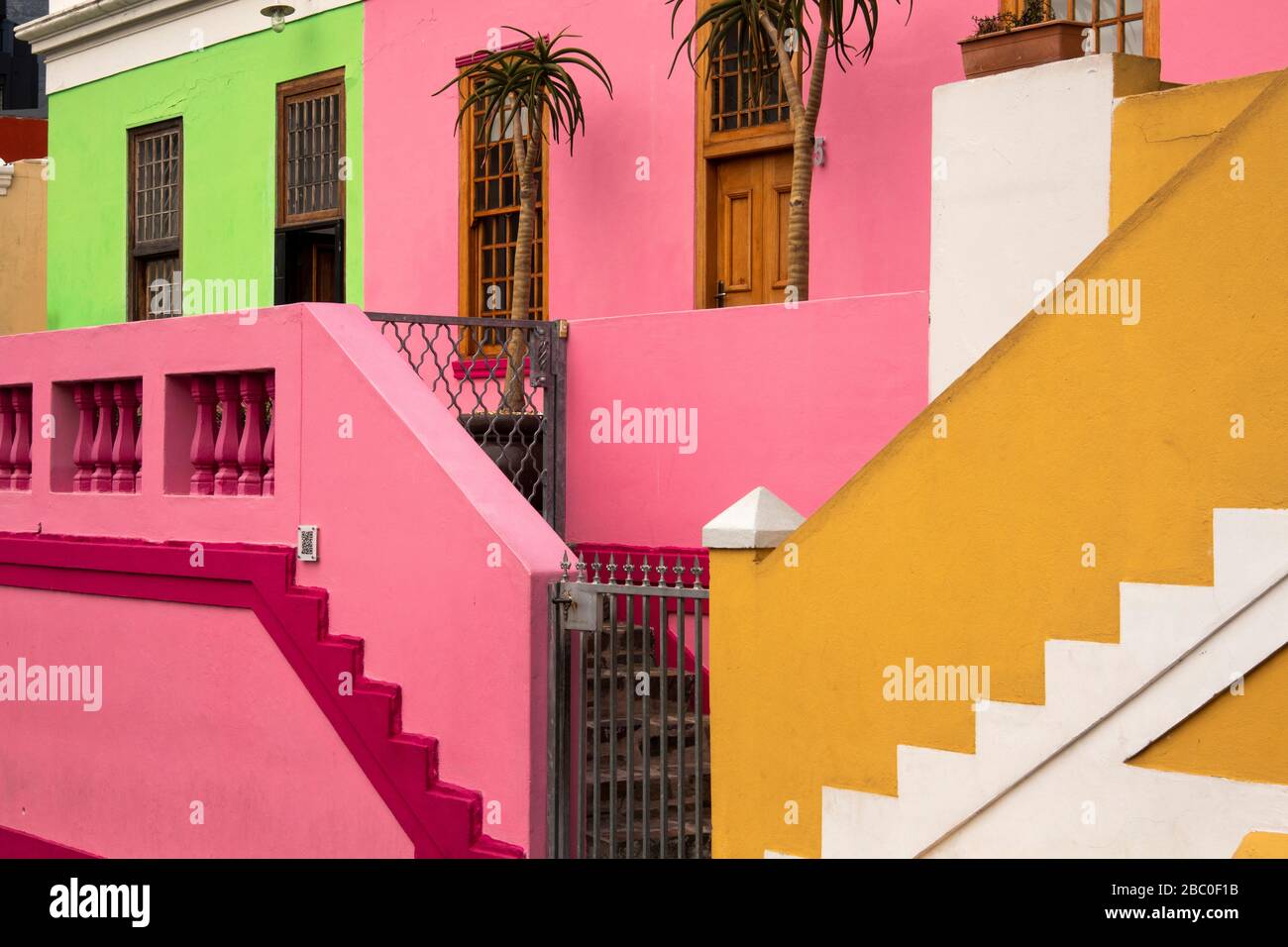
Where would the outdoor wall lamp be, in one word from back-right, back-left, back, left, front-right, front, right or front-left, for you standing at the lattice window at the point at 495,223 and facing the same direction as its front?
back-right

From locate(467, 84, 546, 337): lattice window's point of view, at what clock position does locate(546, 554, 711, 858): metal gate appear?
The metal gate is roughly at 12 o'clock from the lattice window.

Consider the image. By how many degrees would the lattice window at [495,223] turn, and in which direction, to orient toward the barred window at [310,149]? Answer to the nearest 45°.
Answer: approximately 135° to its right

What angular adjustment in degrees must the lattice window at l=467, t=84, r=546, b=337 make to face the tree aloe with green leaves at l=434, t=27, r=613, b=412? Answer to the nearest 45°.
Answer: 0° — it already faces it

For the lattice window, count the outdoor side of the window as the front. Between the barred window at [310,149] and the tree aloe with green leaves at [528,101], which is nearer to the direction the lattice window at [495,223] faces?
the tree aloe with green leaves

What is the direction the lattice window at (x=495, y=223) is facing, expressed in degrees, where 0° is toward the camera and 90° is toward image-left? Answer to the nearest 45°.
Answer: approximately 0°

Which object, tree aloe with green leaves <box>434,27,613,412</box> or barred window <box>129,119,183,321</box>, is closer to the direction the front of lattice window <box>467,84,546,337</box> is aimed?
the tree aloe with green leaves

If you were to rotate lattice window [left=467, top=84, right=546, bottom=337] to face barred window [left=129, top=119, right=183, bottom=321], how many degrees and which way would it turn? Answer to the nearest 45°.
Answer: approximately 135° to its right

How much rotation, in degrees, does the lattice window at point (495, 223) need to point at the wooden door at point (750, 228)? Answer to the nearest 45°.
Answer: approximately 45° to its left
